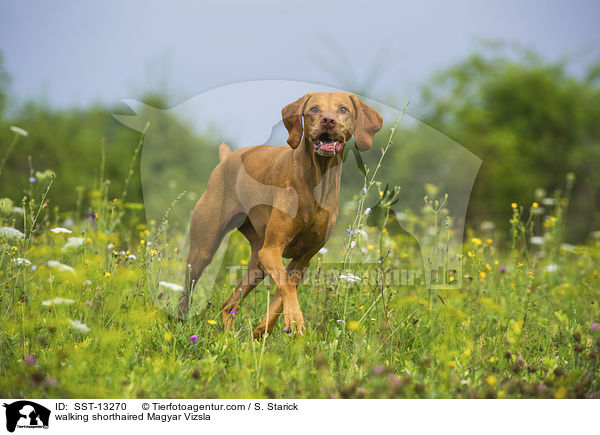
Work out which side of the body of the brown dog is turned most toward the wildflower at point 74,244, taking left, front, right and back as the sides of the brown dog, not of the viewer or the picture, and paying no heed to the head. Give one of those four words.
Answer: back

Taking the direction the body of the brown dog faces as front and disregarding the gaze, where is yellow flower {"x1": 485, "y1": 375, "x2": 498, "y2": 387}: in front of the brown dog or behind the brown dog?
in front

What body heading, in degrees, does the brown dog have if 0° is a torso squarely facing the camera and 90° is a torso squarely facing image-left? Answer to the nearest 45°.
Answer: approximately 315°

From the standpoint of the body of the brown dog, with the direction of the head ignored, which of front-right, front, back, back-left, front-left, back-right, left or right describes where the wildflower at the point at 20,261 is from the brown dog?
back-right

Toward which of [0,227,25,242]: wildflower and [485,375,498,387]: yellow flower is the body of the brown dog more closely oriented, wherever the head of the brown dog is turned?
the yellow flower

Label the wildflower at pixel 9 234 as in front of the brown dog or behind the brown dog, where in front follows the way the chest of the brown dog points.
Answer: behind

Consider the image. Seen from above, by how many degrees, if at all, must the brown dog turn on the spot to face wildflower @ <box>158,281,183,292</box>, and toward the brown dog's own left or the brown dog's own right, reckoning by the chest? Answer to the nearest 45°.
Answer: approximately 135° to the brown dog's own right
